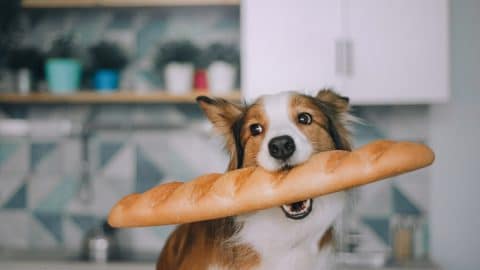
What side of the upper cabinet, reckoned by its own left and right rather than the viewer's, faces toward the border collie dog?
front

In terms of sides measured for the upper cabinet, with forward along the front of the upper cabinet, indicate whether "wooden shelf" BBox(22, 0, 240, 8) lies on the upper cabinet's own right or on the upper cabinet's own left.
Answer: on the upper cabinet's own right

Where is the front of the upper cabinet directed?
toward the camera

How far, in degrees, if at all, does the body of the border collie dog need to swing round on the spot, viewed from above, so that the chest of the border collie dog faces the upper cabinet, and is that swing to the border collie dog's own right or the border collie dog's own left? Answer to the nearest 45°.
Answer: approximately 135° to the border collie dog's own left

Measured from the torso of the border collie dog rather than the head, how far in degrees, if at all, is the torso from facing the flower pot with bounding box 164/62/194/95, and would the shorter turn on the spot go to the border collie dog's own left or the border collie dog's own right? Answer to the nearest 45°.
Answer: approximately 135° to the border collie dog's own left

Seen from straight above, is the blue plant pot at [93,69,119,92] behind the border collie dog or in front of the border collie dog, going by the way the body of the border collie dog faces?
behind

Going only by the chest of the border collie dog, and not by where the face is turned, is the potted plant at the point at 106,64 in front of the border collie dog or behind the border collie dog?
behind

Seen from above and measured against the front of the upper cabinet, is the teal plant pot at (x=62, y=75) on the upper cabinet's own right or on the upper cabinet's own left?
on the upper cabinet's own right

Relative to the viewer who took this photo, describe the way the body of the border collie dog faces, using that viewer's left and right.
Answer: facing the viewer and to the right of the viewer

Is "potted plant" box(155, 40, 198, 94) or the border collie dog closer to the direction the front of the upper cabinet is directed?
the border collie dog

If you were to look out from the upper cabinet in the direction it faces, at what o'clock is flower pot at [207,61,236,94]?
The flower pot is roughly at 3 o'clock from the upper cabinet.

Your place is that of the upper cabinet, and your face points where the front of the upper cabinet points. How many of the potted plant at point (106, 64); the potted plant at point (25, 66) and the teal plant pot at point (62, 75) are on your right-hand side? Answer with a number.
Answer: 3

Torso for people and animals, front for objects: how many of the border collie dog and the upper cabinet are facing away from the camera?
0

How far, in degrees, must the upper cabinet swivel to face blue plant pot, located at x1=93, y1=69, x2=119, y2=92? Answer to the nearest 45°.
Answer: approximately 90° to its right
